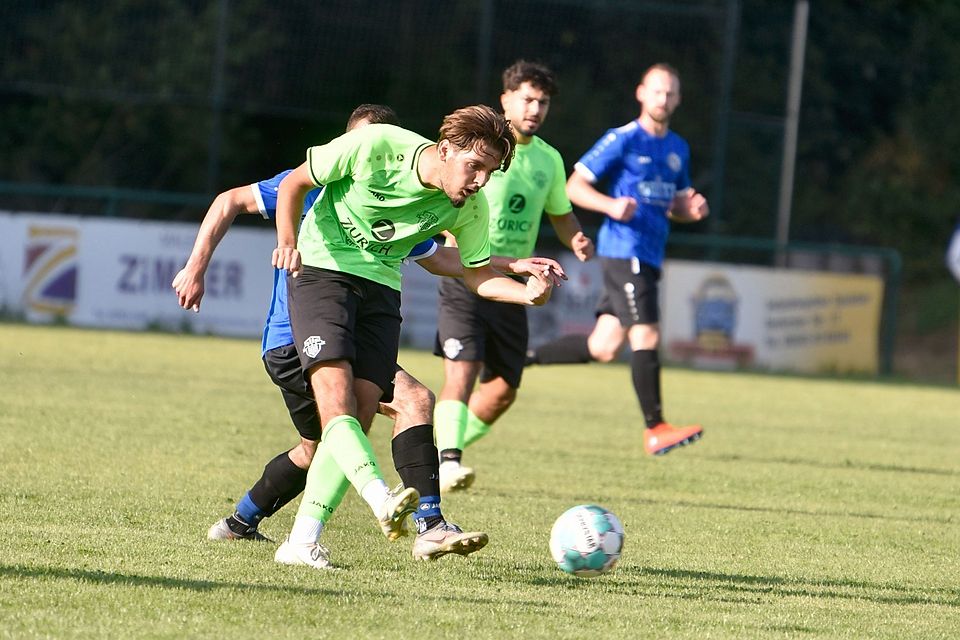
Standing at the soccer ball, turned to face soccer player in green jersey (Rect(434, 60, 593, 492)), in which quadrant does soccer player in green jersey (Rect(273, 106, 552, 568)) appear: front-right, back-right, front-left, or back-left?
front-left

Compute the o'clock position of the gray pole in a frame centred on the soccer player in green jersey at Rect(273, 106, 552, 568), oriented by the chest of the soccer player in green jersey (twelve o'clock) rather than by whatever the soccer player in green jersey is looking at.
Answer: The gray pole is roughly at 8 o'clock from the soccer player in green jersey.

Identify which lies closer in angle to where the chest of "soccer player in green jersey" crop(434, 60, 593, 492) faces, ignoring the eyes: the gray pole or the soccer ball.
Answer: the soccer ball

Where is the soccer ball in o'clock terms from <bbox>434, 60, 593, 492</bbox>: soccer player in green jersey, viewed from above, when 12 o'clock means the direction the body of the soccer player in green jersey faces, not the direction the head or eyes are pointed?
The soccer ball is roughly at 12 o'clock from the soccer player in green jersey.

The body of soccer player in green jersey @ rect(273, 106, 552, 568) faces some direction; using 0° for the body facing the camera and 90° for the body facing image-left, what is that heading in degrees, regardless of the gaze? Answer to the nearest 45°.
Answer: approximately 315°

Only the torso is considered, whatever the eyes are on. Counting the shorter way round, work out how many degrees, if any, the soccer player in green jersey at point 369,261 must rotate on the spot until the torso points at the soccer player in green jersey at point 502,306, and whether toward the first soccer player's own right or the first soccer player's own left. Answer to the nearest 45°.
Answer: approximately 135° to the first soccer player's own left

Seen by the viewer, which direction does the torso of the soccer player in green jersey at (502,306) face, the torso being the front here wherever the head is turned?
toward the camera

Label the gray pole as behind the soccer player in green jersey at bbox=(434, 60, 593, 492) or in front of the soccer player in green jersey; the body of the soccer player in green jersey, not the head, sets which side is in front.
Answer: behind

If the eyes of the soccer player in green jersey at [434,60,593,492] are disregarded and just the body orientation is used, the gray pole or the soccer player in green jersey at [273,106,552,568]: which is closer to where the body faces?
the soccer player in green jersey

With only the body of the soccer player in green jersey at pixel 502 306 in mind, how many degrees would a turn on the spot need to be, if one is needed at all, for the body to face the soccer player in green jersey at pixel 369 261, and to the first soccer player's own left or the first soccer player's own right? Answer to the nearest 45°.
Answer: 0° — they already face them

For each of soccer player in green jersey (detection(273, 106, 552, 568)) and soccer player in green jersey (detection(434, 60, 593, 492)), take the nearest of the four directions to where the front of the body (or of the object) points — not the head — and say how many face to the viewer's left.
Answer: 0
